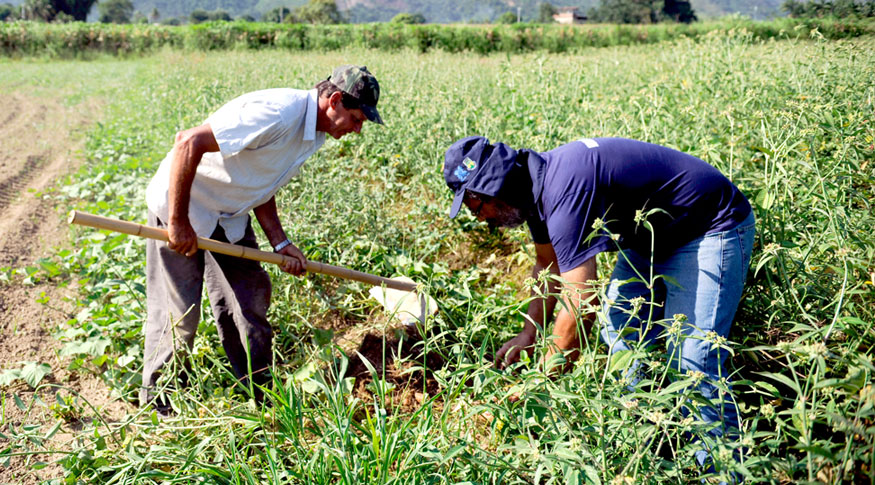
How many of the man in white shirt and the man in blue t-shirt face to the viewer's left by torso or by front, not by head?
1

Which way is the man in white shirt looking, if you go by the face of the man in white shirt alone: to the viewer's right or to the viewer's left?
to the viewer's right

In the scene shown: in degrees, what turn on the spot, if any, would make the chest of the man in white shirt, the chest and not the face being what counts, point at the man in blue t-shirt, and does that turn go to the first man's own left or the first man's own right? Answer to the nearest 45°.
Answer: approximately 45° to the first man's own right

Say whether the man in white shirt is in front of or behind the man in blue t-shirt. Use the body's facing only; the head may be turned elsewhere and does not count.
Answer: in front

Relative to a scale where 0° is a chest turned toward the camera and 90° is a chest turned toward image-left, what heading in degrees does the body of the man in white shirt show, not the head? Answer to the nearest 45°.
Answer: approximately 270°

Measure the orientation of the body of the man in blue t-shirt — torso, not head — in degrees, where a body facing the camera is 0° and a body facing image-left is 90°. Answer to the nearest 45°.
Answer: approximately 90°

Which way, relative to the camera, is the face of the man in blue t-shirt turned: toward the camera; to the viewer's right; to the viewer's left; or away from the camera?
to the viewer's left
